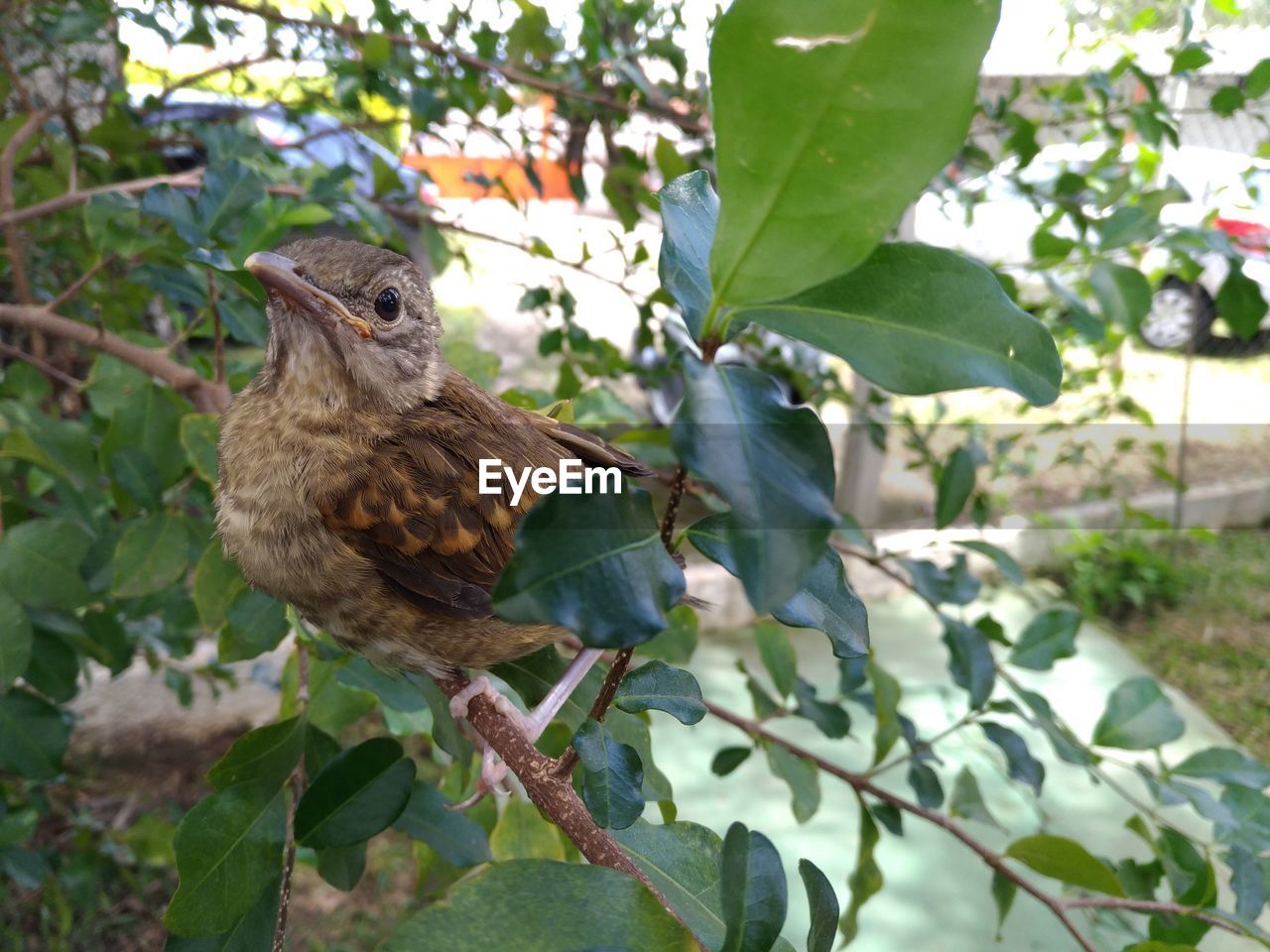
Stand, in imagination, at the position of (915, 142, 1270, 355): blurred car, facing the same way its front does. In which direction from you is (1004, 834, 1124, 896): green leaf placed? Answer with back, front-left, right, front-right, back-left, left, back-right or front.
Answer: back-left

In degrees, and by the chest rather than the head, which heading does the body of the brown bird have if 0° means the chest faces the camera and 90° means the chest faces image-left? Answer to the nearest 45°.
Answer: approximately 45°

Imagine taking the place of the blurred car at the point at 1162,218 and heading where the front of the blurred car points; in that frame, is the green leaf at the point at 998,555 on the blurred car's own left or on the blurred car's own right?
on the blurred car's own left

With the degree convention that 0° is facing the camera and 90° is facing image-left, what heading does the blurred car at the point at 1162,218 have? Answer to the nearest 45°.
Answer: approximately 135°

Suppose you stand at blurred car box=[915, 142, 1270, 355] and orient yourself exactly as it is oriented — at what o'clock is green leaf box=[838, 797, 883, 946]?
The green leaf is roughly at 8 o'clock from the blurred car.

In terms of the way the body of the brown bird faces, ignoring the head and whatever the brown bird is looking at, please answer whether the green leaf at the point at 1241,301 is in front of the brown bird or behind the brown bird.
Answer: behind

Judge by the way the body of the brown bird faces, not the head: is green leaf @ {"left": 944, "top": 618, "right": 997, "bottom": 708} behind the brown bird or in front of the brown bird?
behind
